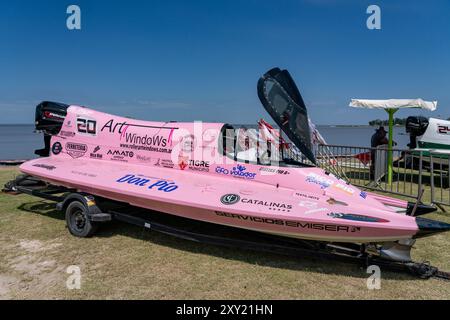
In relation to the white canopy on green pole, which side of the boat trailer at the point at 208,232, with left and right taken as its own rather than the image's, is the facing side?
left

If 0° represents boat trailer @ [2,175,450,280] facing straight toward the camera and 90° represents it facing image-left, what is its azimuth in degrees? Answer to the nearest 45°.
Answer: approximately 315°

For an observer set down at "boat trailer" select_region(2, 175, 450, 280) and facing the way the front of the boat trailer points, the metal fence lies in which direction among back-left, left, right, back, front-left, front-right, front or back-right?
left
